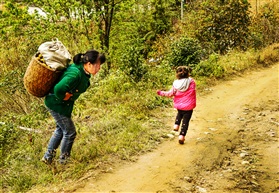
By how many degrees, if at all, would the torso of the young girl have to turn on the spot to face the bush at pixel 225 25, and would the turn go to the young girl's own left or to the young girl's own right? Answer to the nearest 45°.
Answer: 0° — they already face it

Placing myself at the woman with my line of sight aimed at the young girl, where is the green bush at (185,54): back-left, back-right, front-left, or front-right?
front-left

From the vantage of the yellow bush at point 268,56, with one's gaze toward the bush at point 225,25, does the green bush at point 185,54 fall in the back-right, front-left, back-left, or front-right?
front-left

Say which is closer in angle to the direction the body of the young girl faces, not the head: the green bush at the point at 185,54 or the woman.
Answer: the green bush

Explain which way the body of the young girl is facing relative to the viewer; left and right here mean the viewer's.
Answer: facing away from the viewer

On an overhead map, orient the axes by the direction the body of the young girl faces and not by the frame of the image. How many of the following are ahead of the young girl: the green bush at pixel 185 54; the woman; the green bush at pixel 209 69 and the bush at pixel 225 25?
3

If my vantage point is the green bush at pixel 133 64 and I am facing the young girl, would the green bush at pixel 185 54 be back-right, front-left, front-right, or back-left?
back-left

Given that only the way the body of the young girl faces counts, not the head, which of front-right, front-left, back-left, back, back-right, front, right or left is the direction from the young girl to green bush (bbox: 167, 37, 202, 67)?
front

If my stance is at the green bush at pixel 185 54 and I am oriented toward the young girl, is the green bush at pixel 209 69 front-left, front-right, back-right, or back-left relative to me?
front-left

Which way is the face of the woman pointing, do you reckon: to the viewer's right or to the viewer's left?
to the viewer's right

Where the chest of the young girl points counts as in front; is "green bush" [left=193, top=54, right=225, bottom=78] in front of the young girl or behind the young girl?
in front

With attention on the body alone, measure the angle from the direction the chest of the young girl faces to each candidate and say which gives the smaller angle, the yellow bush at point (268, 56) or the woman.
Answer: the yellow bush
